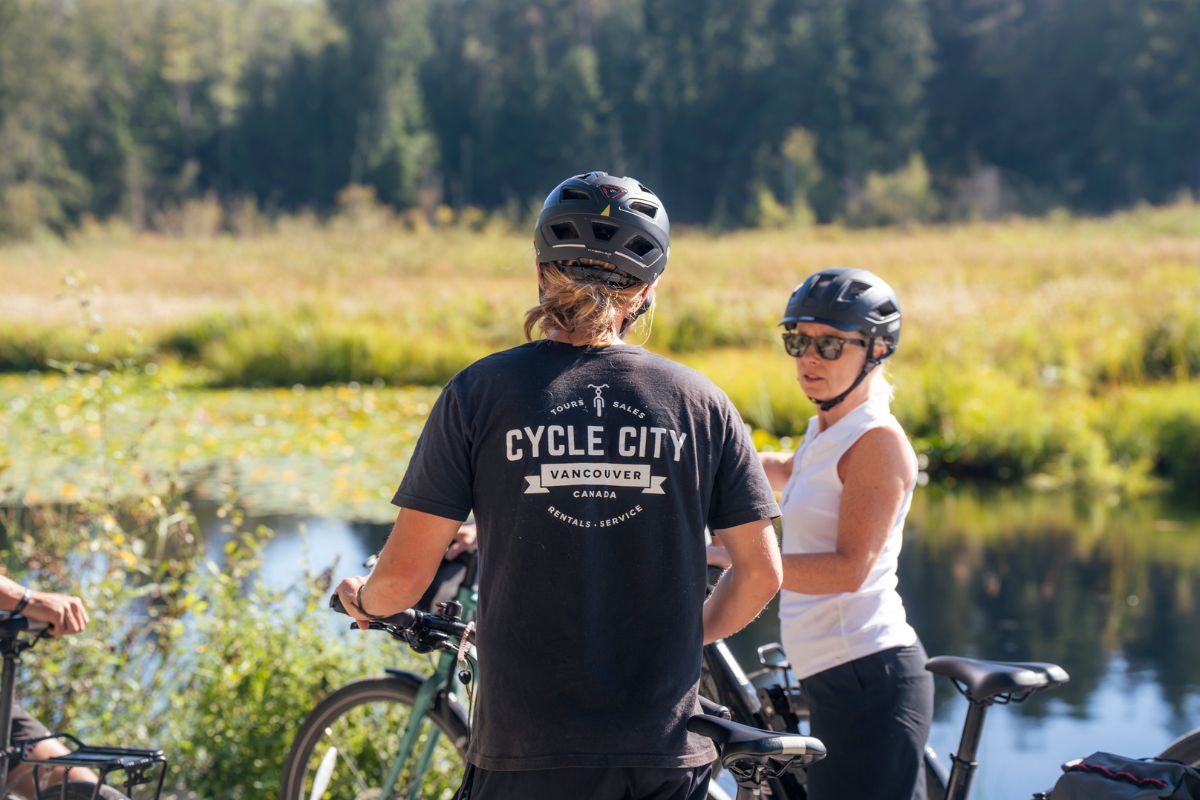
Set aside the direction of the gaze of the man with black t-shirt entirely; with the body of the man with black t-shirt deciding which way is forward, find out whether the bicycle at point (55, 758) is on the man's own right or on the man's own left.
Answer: on the man's own left

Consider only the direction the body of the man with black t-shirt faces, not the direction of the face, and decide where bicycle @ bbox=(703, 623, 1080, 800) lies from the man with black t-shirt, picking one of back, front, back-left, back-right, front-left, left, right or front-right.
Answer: front-right

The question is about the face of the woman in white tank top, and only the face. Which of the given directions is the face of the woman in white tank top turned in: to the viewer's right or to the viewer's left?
to the viewer's left

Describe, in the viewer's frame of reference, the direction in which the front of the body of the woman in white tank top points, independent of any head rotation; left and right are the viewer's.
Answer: facing the viewer and to the left of the viewer

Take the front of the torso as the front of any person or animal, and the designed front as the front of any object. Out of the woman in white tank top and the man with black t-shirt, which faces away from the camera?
the man with black t-shirt

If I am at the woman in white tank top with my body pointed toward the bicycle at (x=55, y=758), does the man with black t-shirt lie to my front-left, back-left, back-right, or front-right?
front-left

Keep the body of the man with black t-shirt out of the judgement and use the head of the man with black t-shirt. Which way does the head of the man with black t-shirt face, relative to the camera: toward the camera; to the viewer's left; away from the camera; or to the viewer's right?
away from the camera

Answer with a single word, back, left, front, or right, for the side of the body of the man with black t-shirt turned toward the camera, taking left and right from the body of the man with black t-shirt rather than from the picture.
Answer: back

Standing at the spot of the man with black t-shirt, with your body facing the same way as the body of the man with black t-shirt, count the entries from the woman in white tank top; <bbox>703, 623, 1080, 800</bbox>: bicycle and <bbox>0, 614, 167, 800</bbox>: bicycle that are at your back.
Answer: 0

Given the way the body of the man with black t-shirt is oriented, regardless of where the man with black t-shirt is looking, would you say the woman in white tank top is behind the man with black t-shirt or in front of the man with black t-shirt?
in front

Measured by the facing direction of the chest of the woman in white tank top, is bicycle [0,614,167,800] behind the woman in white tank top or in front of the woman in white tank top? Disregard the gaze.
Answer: in front

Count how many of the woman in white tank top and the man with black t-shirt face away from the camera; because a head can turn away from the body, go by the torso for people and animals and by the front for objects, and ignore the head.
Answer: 1
